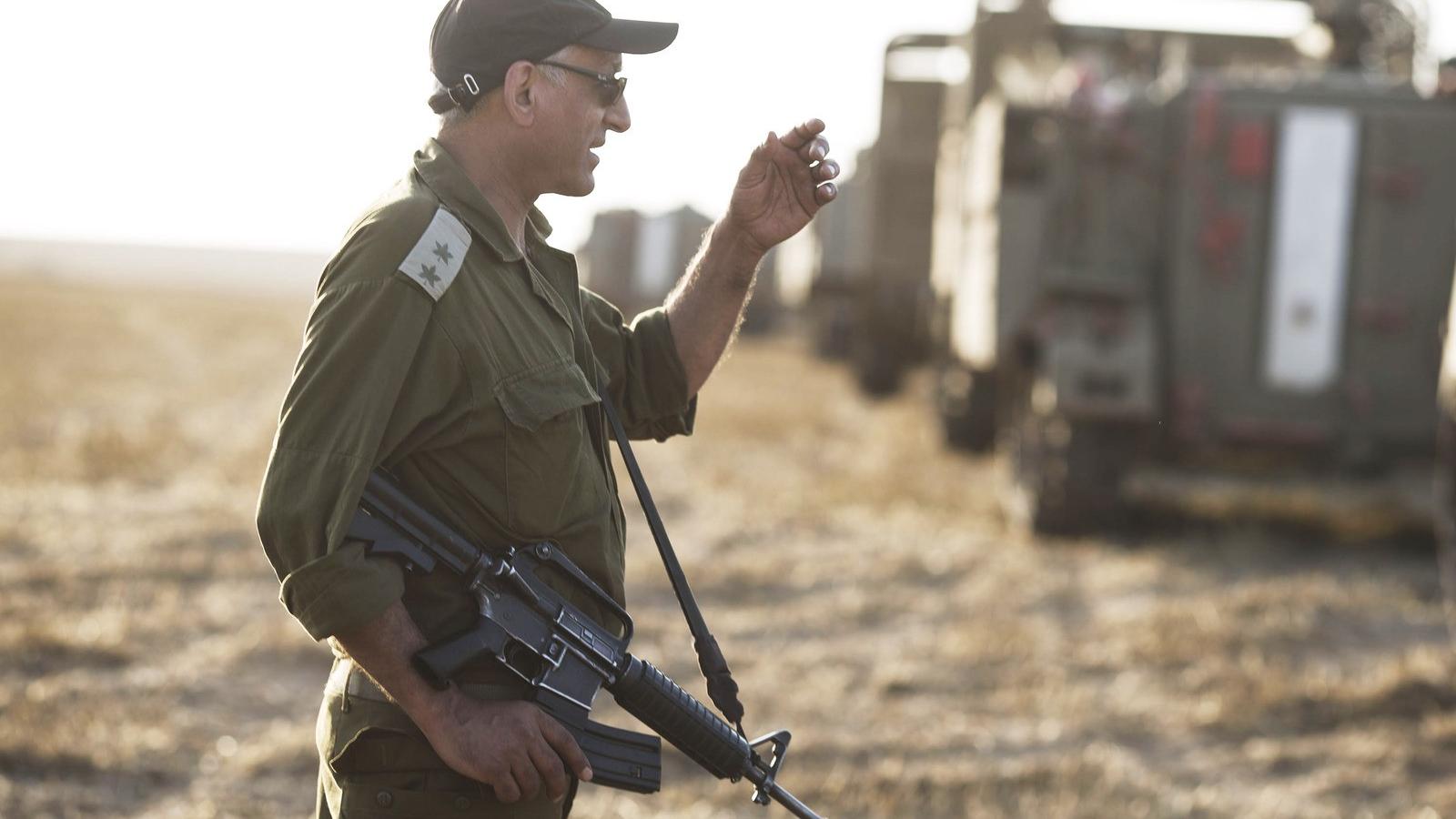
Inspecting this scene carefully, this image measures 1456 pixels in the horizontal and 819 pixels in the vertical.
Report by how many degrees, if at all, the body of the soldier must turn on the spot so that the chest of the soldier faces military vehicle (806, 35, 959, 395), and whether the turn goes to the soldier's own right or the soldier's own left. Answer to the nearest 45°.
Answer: approximately 90° to the soldier's own left

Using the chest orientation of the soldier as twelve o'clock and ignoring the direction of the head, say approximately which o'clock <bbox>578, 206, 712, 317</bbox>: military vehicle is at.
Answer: The military vehicle is roughly at 9 o'clock from the soldier.

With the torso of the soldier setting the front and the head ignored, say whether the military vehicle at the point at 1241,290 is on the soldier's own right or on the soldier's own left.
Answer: on the soldier's own left

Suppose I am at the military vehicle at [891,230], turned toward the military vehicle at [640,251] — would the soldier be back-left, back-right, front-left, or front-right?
back-left

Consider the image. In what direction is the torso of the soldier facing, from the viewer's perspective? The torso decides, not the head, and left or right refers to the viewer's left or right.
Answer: facing to the right of the viewer

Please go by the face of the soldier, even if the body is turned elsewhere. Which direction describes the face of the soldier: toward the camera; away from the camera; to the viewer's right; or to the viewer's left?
to the viewer's right
